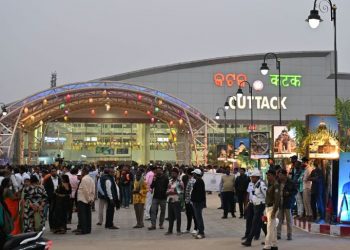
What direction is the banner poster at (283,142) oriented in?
toward the camera

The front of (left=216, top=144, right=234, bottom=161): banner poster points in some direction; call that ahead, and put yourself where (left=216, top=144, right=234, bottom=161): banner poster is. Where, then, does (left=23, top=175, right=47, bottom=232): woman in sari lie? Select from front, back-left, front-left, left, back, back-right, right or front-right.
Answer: front

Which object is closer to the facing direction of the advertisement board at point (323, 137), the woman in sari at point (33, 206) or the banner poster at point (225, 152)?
the woman in sari

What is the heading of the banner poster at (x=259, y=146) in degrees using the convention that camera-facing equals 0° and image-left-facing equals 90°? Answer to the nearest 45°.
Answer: approximately 0°

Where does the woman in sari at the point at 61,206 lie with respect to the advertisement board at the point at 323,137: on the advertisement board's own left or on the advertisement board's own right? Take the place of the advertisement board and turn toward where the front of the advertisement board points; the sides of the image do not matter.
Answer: on the advertisement board's own right

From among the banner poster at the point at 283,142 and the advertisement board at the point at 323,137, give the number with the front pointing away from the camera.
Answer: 0

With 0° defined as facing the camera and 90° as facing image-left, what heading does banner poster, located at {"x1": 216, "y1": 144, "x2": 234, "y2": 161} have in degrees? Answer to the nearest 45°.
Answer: approximately 0°

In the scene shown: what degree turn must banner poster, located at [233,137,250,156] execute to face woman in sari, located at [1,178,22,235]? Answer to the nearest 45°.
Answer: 0° — it already faces them

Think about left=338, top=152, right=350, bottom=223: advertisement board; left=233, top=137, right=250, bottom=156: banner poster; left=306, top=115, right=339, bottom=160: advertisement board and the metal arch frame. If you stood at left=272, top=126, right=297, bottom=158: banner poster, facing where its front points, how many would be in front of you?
2
